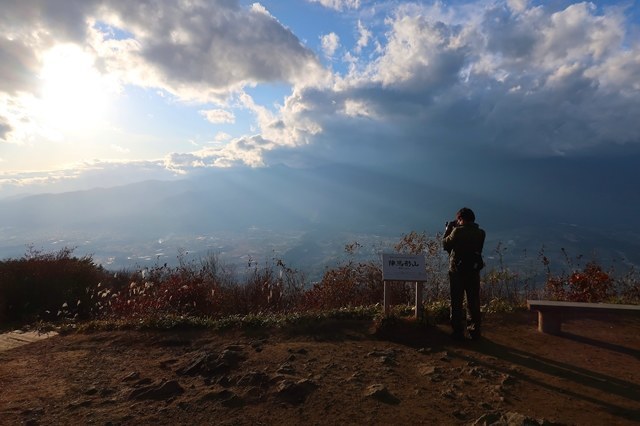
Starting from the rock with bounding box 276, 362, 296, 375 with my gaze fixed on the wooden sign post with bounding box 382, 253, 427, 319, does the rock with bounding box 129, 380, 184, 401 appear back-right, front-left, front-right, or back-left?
back-left

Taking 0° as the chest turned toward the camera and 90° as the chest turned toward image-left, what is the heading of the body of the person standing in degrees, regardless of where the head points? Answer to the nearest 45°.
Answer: approximately 135°

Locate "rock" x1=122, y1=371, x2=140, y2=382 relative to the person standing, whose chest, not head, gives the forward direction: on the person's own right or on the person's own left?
on the person's own left

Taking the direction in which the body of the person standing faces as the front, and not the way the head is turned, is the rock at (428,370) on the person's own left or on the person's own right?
on the person's own left

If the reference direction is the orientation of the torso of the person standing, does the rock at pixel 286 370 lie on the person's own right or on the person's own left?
on the person's own left

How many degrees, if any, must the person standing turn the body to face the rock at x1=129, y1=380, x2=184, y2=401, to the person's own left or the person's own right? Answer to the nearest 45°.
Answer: approximately 90° to the person's own left

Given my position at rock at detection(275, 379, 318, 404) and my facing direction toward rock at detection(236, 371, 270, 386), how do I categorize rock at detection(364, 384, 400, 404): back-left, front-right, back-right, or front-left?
back-right

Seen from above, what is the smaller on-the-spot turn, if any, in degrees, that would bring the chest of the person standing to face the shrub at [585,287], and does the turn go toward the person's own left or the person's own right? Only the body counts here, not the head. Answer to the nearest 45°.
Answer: approximately 90° to the person's own right

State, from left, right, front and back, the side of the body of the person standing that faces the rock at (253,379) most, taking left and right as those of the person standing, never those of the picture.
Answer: left

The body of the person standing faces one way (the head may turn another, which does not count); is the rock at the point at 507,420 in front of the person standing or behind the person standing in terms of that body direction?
behind
